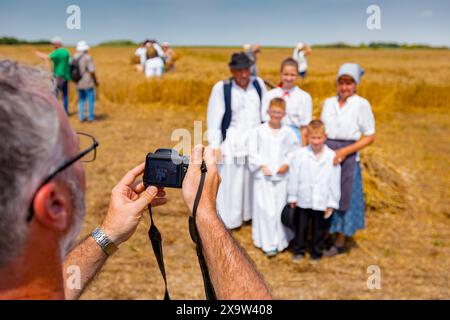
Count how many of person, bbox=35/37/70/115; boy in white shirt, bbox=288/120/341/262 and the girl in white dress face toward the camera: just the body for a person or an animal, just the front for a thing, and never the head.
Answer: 2

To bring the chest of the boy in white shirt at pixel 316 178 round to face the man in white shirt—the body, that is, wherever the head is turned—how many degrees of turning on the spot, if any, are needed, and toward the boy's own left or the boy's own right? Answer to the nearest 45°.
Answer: approximately 135° to the boy's own right

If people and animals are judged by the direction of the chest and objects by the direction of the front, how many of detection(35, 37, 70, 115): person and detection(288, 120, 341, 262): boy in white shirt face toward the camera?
1

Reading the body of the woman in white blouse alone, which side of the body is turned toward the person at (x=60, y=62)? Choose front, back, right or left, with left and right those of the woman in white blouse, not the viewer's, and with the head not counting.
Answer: right
